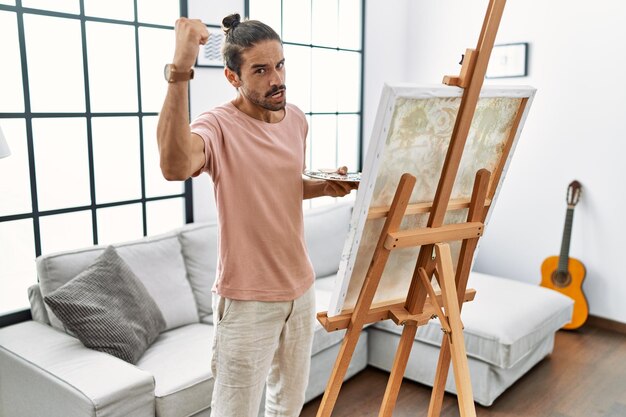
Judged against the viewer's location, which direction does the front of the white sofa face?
facing the viewer and to the right of the viewer

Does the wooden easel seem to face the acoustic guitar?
no

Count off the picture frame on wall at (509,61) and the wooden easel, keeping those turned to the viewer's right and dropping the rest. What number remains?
0

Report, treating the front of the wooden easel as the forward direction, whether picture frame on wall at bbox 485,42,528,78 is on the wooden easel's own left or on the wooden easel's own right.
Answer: on the wooden easel's own right

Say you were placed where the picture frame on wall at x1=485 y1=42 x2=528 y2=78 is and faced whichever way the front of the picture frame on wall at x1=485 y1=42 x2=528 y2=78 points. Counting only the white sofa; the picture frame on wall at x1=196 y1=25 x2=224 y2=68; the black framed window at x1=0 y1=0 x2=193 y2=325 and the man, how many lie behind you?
0

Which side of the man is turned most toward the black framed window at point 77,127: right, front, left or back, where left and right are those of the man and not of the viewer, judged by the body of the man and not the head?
back

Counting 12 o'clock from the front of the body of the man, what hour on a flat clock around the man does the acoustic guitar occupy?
The acoustic guitar is roughly at 9 o'clock from the man.

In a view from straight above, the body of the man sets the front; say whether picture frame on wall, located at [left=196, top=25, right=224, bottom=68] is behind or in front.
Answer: behind

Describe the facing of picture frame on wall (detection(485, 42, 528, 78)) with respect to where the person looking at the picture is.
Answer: facing the viewer and to the left of the viewer

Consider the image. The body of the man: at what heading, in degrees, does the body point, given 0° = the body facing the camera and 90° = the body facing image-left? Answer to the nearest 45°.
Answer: approximately 315°

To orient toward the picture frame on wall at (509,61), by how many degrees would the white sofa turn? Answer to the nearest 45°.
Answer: approximately 90° to its left

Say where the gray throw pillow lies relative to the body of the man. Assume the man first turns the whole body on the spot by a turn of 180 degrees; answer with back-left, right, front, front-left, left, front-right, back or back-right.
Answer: front
